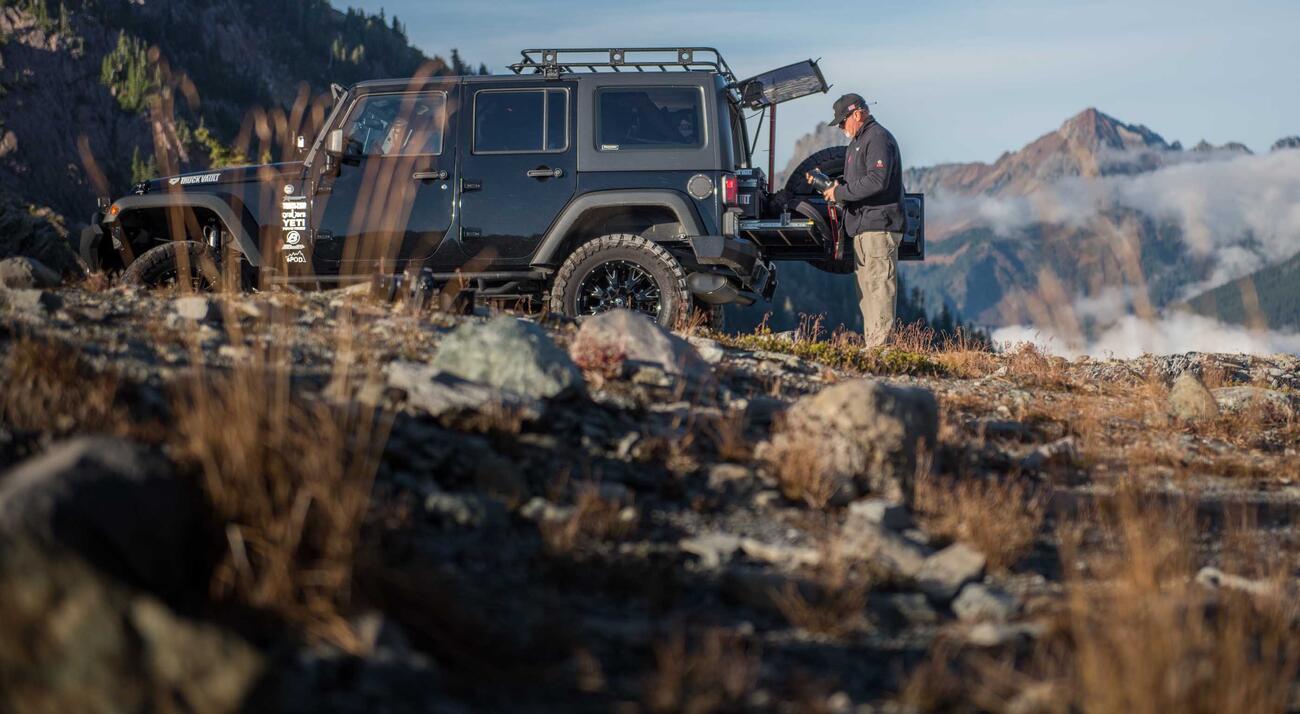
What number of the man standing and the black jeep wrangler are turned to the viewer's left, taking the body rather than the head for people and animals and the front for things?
2

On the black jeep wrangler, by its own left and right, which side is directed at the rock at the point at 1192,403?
back

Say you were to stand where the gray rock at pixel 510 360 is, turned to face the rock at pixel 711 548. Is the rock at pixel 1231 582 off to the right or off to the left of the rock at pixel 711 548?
left

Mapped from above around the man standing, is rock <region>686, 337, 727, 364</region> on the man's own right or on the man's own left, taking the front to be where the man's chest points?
on the man's own left

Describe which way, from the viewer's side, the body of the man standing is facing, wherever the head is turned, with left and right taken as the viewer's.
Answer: facing to the left of the viewer

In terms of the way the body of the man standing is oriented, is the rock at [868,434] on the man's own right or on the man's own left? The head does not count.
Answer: on the man's own left

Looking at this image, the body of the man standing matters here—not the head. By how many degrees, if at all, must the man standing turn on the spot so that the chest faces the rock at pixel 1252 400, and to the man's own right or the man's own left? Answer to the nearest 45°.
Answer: approximately 180°

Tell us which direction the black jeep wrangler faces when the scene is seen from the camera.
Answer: facing to the left of the viewer
